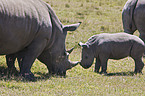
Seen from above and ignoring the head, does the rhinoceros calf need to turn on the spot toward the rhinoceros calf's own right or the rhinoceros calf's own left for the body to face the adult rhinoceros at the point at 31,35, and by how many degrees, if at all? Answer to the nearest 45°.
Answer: approximately 45° to the rhinoceros calf's own left

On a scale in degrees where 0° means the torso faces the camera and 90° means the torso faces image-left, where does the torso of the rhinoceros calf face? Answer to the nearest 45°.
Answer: approximately 90°

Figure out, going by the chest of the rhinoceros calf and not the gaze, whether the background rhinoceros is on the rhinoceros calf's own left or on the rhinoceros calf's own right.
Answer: on the rhinoceros calf's own right

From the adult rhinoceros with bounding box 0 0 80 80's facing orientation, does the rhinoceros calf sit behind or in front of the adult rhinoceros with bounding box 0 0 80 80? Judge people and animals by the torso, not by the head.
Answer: in front

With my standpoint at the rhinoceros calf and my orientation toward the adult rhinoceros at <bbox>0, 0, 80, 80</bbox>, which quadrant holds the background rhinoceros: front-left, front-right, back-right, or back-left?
back-right

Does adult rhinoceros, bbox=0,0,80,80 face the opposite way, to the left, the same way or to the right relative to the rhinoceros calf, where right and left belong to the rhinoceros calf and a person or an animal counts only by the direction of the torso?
the opposite way

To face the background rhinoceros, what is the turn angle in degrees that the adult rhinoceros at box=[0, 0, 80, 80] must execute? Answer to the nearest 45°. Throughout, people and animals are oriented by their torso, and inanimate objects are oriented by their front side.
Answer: approximately 45° to its left

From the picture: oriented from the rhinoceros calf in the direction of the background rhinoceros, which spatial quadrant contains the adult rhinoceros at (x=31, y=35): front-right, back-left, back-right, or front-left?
back-left

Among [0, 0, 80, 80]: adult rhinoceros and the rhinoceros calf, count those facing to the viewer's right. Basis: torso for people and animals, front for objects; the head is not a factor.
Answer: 1

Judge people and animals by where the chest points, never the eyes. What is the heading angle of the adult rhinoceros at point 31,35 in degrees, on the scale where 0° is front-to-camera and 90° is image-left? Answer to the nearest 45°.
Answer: approximately 270°
